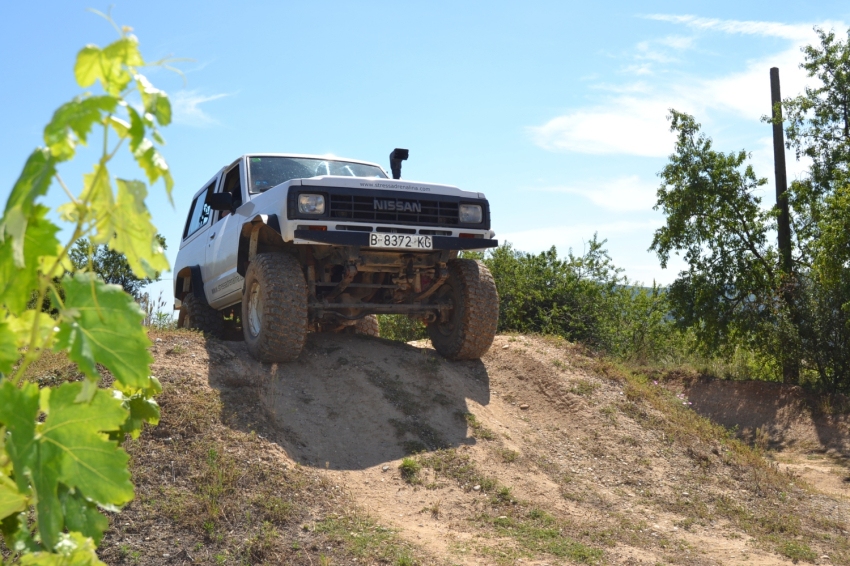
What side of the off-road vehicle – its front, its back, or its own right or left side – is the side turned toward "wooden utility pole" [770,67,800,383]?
left

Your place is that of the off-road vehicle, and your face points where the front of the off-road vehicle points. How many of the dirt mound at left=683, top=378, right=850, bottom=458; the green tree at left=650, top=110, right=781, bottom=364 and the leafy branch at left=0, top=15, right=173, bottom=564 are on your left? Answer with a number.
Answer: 2

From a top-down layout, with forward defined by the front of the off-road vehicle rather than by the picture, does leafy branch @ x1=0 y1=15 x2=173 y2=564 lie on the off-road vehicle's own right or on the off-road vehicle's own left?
on the off-road vehicle's own right

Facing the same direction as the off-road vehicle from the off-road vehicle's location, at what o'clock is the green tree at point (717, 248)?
The green tree is roughly at 9 o'clock from the off-road vehicle.

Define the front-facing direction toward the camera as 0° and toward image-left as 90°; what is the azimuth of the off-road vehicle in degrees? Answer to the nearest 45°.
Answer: approximately 315°

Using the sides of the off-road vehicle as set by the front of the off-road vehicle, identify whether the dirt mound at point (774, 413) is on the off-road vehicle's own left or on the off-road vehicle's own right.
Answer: on the off-road vehicle's own left

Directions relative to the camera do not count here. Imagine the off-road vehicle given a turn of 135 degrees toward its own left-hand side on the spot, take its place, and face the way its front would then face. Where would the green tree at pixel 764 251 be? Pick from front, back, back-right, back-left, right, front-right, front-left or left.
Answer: front-right

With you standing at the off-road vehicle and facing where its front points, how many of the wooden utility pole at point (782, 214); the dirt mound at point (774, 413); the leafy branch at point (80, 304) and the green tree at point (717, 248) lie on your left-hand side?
3

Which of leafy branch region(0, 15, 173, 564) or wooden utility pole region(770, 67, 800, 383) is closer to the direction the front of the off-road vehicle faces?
the leafy branch
